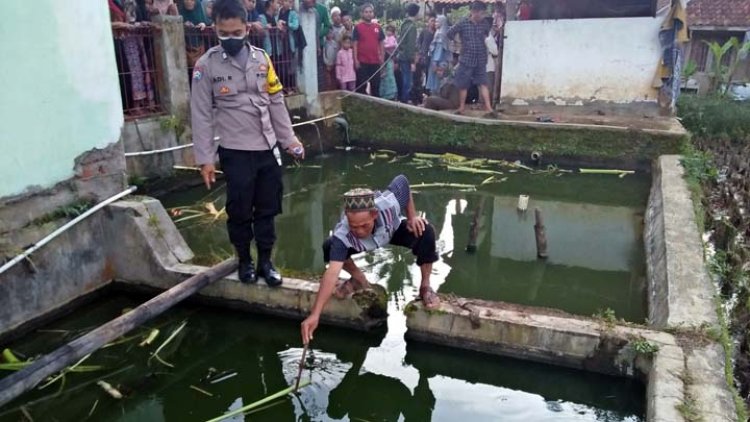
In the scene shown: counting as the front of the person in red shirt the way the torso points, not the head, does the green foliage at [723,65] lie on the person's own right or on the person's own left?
on the person's own left

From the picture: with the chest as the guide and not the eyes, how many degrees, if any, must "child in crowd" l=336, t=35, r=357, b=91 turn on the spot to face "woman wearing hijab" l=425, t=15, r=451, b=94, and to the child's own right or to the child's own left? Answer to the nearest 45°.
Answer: approximately 90° to the child's own left

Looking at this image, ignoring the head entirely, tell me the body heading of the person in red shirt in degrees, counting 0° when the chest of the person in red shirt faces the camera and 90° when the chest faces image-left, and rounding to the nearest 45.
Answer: approximately 0°

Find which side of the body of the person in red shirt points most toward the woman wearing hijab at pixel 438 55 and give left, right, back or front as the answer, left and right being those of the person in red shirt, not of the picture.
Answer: left

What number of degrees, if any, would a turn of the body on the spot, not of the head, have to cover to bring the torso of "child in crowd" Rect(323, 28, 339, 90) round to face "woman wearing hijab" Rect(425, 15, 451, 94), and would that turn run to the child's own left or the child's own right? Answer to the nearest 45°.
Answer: approximately 90° to the child's own left

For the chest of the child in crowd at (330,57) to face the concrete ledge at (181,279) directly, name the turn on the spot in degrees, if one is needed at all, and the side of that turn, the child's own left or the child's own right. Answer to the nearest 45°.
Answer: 0° — they already face it

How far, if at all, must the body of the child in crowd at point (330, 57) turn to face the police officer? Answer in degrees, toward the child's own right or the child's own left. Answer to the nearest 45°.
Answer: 0° — they already face them

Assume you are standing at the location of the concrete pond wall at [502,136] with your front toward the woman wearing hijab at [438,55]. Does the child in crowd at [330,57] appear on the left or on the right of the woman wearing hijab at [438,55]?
left
